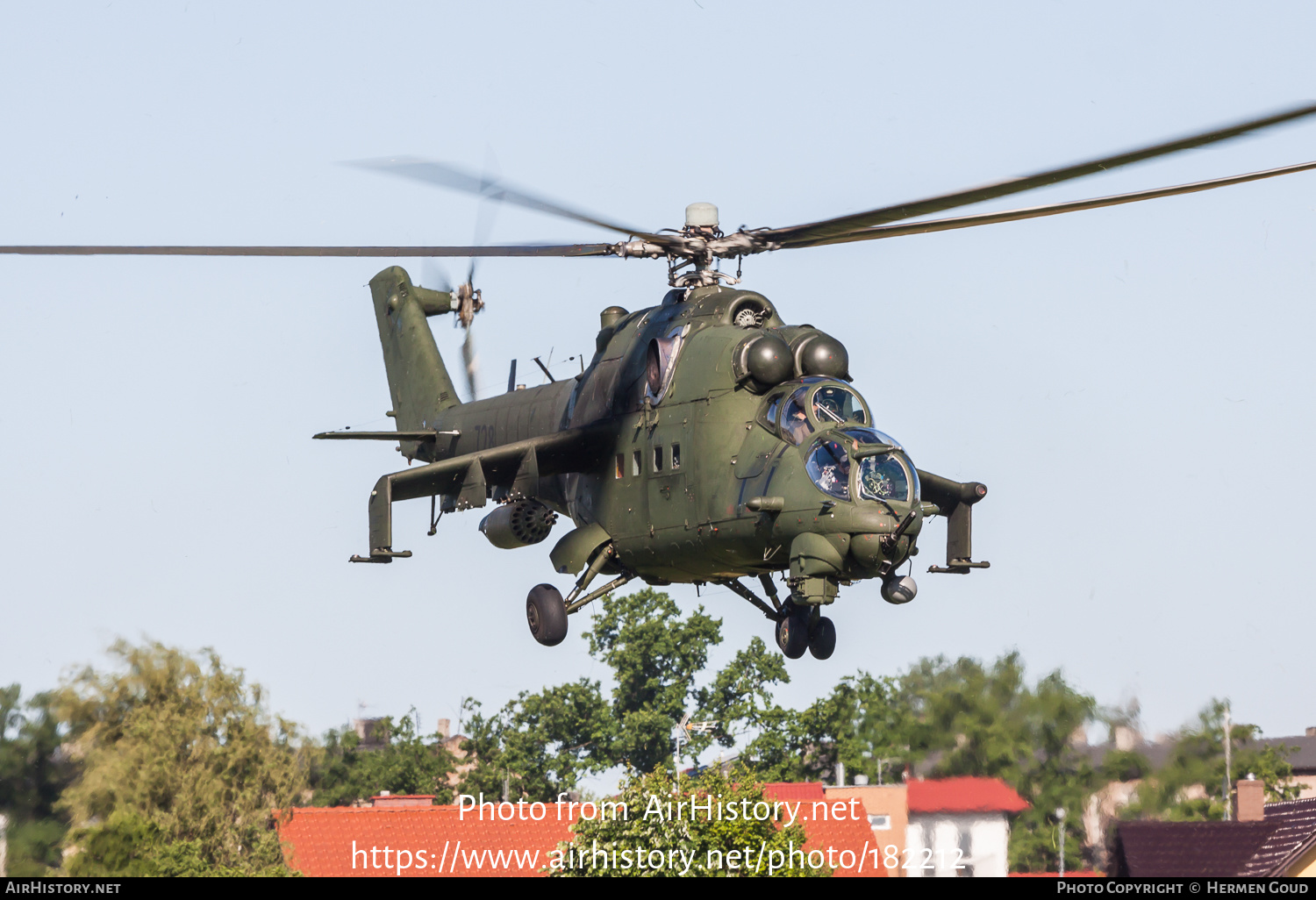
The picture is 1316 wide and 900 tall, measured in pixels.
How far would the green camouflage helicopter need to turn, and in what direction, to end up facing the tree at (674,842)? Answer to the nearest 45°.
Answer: approximately 135° to its left

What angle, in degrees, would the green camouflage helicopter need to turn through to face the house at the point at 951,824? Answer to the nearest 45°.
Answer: approximately 135° to its left

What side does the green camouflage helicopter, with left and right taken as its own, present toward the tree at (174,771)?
back

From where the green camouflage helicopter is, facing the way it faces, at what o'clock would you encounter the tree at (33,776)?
The tree is roughly at 6 o'clock from the green camouflage helicopter.

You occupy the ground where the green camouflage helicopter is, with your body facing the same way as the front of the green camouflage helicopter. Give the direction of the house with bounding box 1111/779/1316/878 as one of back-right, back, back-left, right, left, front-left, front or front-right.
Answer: left

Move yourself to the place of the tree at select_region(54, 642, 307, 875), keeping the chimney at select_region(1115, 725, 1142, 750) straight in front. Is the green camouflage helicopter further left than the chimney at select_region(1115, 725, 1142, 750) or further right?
right

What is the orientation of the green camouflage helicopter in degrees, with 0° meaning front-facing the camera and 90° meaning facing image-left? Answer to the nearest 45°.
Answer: approximately 315°

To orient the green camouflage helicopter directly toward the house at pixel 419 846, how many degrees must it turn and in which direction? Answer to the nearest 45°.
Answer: approximately 135° to its left
